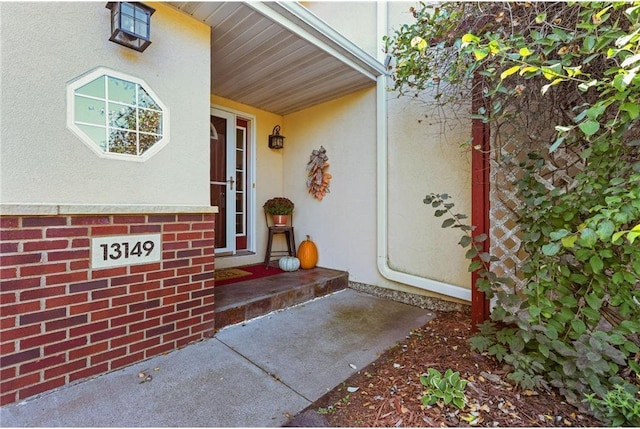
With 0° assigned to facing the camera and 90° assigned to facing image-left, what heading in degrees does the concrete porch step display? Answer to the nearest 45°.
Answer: approximately 315°

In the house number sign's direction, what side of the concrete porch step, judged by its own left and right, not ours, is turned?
right

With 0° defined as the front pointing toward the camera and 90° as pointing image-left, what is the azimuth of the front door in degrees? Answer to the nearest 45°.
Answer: approximately 315°
